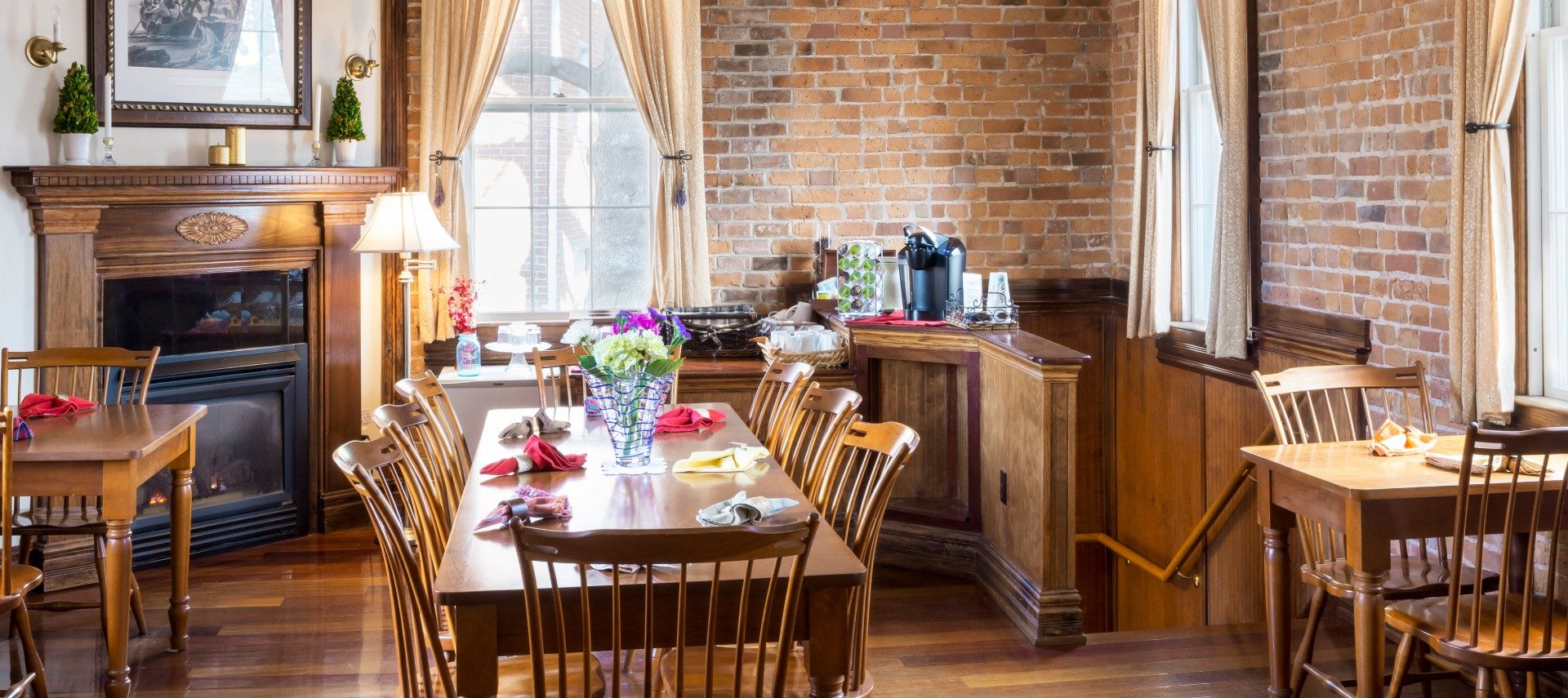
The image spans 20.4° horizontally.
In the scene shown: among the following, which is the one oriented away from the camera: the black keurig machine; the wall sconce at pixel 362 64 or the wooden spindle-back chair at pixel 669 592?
the wooden spindle-back chair

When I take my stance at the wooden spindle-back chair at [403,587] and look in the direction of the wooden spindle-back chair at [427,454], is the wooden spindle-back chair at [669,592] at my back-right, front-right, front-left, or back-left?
back-right

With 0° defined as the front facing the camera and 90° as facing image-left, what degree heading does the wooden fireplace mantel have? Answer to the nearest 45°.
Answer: approximately 315°

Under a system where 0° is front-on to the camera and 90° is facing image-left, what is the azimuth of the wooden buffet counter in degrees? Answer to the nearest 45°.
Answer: approximately 45°

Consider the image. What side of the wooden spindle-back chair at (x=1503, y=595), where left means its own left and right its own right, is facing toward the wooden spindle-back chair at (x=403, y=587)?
left

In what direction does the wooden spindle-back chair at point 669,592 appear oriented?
away from the camera

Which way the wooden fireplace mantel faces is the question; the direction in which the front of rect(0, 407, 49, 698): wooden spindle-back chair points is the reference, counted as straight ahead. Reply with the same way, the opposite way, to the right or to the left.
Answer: to the right

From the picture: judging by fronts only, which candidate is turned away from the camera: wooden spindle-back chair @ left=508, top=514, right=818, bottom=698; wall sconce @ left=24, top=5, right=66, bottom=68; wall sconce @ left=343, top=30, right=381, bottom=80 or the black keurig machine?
the wooden spindle-back chair
